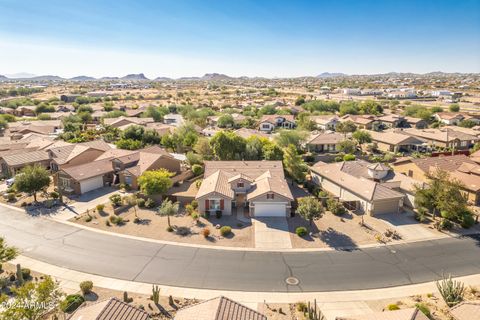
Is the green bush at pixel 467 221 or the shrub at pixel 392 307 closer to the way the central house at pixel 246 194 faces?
the shrub

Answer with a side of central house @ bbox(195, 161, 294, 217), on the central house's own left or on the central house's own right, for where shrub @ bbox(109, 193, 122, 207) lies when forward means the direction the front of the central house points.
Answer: on the central house's own right

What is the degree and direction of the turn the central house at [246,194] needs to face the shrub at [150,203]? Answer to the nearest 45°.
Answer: approximately 90° to its right

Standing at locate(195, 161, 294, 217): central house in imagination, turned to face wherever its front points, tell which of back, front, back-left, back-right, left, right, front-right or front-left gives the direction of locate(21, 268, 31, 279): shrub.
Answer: front-right

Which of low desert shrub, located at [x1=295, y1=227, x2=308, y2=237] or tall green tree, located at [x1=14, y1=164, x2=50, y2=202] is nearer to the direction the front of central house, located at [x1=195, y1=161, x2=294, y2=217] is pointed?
the low desert shrub

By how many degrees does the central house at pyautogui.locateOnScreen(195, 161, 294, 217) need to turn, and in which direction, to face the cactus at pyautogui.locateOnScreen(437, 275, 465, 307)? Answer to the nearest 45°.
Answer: approximately 45° to its left

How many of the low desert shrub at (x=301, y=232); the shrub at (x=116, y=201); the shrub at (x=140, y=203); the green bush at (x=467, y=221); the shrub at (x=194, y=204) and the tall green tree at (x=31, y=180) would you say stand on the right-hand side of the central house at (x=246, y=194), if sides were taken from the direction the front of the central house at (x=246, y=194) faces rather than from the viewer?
4

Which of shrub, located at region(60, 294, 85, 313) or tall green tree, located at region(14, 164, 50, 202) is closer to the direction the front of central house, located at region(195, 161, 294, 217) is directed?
the shrub

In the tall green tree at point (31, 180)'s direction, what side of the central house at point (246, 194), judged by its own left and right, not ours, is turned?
right

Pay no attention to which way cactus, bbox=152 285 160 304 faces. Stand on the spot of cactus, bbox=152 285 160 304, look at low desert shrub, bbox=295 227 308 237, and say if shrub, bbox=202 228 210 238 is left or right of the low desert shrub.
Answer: left

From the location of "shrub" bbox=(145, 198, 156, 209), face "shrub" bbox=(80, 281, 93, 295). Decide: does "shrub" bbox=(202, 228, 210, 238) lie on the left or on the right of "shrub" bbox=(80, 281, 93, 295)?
left

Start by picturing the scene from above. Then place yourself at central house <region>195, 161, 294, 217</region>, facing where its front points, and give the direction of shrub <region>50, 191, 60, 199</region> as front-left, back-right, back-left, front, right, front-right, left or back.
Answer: right

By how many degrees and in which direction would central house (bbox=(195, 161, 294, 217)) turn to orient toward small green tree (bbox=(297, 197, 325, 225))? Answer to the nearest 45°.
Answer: approximately 45° to its left

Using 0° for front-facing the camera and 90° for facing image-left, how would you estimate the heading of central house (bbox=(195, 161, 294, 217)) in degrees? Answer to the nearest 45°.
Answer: approximately 0°

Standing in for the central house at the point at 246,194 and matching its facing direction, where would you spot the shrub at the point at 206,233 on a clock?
The shrub is roughly at 1 o'clock from the central house.
